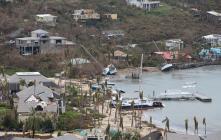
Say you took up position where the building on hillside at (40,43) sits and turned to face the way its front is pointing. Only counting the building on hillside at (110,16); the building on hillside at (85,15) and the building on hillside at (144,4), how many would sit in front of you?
0

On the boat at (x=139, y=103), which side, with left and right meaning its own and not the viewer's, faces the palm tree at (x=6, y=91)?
back

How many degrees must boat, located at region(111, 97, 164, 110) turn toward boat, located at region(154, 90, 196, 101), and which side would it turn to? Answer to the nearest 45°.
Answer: approximately 45° to its left

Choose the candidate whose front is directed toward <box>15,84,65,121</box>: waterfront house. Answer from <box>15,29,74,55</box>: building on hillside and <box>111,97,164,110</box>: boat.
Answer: the building on hillside

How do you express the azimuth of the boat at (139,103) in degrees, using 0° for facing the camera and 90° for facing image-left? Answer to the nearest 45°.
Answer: approximately 270°

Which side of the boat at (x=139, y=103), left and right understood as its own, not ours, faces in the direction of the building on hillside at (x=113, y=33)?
left

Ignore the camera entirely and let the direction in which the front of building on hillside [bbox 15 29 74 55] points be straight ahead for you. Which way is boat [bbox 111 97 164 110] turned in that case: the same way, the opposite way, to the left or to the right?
to the left

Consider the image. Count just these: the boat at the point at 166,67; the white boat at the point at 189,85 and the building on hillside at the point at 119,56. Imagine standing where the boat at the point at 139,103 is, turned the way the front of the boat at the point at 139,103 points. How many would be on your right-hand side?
0

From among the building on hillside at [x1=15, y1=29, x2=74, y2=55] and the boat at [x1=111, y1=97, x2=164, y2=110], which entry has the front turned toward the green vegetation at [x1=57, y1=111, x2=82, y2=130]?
the building on hillside

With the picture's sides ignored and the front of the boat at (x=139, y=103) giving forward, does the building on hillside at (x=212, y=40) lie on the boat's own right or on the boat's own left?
on the boat's own left

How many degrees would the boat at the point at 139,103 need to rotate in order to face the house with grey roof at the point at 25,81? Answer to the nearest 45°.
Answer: approximately 180°

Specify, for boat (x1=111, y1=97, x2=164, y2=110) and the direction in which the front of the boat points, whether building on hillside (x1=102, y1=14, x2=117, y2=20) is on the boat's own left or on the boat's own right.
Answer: on the boat's own left

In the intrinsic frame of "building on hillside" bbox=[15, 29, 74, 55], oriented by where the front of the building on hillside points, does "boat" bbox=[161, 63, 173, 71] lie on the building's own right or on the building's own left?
on the building's own left

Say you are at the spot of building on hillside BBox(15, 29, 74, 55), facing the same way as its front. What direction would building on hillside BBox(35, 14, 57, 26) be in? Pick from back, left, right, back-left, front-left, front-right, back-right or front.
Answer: back

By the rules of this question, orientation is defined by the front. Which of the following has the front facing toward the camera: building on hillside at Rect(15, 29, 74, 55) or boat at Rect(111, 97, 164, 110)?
the building on hillside

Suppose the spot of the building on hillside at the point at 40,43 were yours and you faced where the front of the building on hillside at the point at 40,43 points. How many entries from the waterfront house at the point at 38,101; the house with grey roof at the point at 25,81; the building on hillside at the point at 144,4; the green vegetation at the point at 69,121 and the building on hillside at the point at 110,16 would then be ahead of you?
3

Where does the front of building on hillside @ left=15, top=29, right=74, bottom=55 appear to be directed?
toward the camera

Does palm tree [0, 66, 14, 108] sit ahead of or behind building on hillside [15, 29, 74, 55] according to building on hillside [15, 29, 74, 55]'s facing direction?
ahead

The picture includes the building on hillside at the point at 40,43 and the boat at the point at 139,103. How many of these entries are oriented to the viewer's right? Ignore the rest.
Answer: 1
